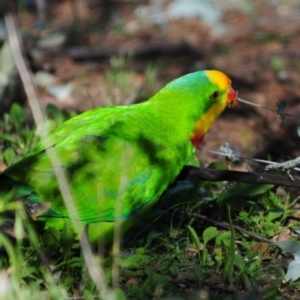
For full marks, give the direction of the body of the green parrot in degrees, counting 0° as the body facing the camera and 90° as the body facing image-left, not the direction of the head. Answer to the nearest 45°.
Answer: approximately 270°

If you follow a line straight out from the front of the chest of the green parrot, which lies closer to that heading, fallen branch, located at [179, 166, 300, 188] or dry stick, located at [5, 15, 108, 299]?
the fallen branch

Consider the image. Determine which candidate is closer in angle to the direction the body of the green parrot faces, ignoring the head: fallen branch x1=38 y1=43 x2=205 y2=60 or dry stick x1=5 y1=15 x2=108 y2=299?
the fallen branch

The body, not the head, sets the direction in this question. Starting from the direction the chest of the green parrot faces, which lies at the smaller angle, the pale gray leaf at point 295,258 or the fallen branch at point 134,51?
the pale gray leaf

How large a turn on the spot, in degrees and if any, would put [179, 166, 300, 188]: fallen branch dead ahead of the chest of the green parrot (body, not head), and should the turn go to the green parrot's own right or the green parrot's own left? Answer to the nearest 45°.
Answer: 0° — it already faces it

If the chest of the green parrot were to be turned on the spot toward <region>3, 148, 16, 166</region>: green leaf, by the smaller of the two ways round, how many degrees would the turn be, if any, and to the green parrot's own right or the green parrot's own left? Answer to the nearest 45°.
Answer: approximately 135° to the green parrot's own left

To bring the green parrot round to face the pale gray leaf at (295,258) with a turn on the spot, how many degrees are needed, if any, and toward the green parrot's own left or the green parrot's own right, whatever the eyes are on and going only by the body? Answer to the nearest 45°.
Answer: approximately 45° to the green parrot's own right

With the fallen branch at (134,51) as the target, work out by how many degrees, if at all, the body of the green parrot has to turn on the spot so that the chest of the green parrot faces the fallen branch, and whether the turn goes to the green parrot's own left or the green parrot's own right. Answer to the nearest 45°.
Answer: approximately 90° to the green parrot's own left
